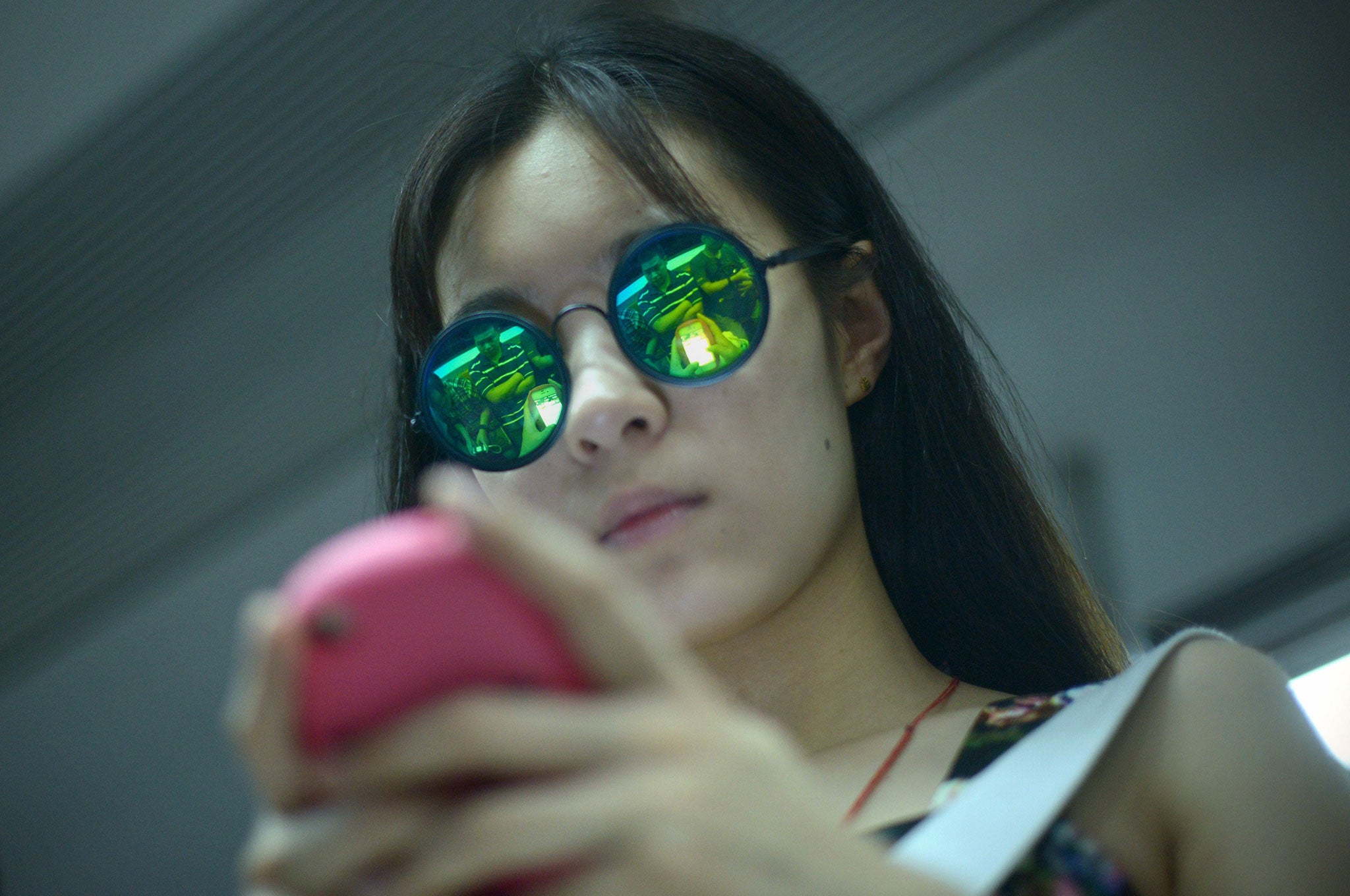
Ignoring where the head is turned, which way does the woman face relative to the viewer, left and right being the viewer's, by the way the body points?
facing the viewer and to the left of the viewer
